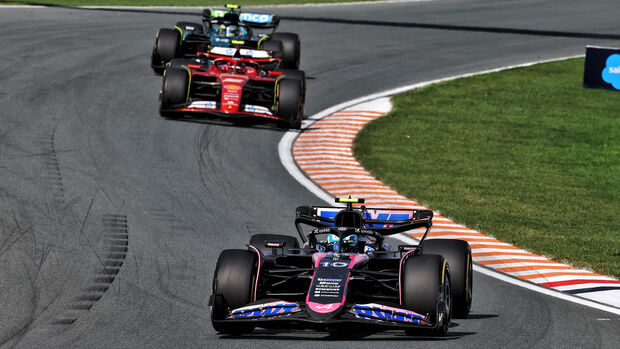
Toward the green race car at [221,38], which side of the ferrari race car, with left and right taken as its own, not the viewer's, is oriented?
back

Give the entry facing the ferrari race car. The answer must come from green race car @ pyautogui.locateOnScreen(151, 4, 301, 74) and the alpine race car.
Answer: the green race car

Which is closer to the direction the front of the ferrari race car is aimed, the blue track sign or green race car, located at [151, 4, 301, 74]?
the blue track sign

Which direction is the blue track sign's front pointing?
toward the camera

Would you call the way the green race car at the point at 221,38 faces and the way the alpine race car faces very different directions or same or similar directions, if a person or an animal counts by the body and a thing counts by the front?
same or similar directions

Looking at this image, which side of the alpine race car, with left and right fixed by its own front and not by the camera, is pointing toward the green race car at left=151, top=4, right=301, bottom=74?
back

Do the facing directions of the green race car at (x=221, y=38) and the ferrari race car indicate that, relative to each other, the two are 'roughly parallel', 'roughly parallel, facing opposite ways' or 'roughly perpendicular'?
roughly parallel

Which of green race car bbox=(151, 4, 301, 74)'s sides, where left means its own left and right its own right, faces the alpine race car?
front

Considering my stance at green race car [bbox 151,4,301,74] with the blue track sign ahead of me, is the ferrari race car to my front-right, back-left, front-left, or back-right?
front-right

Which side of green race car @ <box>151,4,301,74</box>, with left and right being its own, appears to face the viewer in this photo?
front

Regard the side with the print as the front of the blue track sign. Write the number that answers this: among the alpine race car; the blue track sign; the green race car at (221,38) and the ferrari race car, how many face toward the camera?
4

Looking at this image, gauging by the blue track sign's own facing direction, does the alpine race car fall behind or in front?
in front

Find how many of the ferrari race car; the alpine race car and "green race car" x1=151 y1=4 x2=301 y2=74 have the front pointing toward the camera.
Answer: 3

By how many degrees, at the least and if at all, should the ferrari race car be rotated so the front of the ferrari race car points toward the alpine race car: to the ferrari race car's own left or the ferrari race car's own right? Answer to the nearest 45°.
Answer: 0° — it already faces it

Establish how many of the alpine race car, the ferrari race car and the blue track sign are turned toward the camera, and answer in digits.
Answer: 3
